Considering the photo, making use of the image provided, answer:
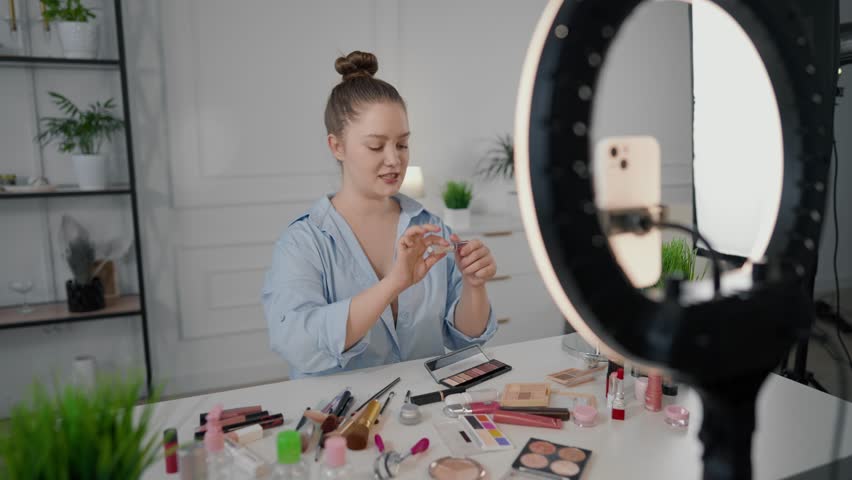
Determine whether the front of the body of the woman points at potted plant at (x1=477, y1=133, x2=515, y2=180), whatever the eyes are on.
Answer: no

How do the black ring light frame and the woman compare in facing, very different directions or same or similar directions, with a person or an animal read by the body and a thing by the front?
very different directions

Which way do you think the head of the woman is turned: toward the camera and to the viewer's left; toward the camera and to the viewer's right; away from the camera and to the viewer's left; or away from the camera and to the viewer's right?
toward the camera and to the viewer's right

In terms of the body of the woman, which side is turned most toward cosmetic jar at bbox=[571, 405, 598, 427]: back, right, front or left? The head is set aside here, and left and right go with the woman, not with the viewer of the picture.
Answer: front

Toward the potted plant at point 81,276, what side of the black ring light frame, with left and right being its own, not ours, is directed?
front

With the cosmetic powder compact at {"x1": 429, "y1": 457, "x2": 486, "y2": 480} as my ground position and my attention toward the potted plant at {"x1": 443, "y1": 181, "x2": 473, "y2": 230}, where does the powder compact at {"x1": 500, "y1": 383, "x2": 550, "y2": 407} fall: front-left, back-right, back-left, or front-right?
front-right

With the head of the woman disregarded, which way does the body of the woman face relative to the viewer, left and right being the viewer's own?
facing the viewer and to the right of the viewer

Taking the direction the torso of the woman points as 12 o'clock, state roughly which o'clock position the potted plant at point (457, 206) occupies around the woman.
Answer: The potted plant is roughly at 8 o'clock from the woman.

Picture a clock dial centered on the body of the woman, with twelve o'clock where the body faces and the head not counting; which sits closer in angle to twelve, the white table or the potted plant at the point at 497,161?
the white table

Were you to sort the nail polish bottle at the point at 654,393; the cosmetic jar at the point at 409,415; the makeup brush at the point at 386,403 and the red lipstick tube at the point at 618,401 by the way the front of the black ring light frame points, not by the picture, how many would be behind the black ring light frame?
0

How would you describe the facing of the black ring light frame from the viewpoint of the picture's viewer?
facing away from the viewer and to the left of the viewer
